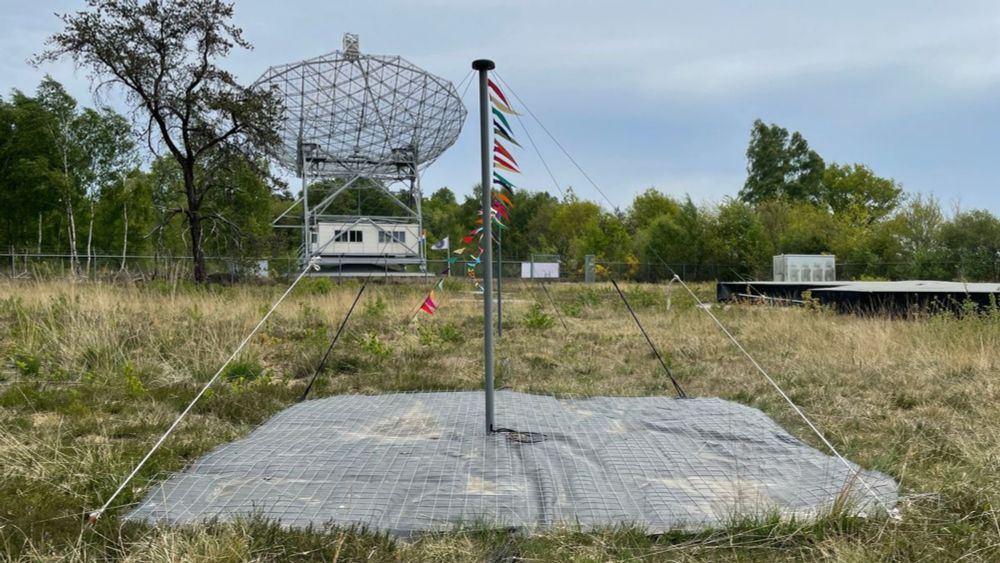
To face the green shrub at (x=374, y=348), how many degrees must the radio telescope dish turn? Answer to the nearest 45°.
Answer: approximately 180°

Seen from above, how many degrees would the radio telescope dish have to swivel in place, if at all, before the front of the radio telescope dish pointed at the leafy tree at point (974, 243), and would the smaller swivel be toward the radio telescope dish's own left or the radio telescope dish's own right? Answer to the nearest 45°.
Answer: approximately 90° to the radio telescope dish's own right

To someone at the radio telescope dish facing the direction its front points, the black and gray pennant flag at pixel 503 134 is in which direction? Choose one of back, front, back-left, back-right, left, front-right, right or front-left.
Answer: back

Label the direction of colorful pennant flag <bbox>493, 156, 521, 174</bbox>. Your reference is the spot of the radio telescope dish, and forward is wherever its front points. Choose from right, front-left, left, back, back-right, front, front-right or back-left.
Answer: back

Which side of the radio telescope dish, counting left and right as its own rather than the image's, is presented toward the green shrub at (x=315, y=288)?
back

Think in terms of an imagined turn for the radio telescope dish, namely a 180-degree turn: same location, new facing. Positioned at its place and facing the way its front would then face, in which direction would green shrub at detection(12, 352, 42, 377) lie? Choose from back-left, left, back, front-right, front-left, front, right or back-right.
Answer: front

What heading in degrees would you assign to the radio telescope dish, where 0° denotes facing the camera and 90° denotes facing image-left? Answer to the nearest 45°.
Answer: approximately 180°

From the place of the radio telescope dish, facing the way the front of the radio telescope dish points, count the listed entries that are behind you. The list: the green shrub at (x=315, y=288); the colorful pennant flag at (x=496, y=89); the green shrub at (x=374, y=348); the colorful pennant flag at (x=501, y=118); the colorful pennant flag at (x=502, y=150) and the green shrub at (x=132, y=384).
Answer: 6

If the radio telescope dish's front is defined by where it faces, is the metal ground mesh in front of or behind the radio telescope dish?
behind
